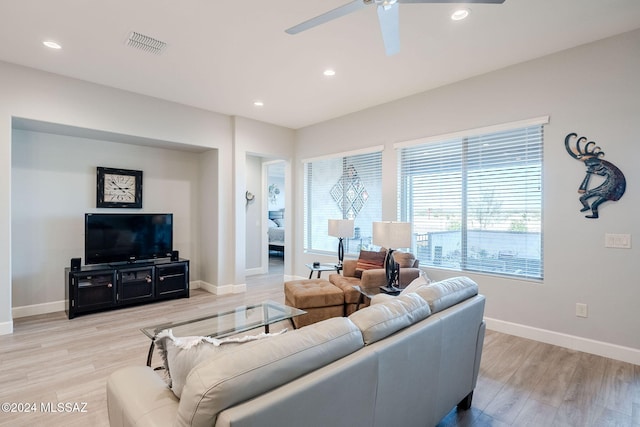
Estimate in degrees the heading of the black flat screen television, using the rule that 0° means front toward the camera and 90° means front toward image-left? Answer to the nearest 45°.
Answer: approximately 315°

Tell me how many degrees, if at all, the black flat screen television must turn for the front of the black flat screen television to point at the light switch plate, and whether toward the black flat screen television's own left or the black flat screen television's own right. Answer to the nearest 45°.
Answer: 0° — it already faces it

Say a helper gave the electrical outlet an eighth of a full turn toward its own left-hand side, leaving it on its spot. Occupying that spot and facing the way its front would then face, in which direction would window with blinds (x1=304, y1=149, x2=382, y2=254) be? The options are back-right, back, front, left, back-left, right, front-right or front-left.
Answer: back-right

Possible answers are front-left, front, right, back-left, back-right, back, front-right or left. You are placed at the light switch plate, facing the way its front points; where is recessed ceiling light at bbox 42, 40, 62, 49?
front-right

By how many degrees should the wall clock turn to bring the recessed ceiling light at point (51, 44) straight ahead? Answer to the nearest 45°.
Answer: approximately 45° to its right
